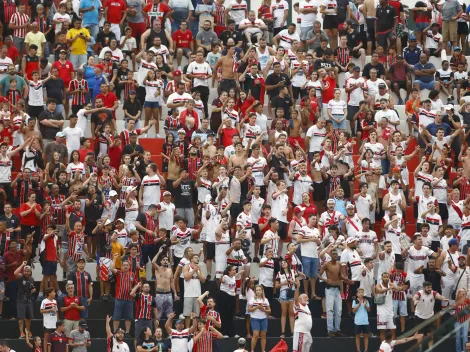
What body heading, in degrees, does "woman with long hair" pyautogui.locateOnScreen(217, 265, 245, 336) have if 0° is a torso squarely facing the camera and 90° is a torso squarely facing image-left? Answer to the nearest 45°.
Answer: approximately 315°

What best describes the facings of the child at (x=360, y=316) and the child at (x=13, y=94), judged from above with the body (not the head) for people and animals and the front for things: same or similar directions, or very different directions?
same or similar directions

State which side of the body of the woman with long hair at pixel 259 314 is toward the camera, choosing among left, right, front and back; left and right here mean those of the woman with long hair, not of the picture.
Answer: front

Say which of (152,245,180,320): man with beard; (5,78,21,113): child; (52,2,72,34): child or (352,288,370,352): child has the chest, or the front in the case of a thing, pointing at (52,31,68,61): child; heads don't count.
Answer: (52,2,72,34): child

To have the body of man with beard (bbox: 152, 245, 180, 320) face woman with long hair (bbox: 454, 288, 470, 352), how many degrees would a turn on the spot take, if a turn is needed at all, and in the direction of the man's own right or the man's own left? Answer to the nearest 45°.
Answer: approximately 45° to the man's own left

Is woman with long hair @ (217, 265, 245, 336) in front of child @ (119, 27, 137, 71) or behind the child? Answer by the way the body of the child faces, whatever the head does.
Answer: in front

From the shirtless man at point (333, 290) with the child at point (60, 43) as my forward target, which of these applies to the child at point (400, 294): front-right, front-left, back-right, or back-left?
back-right

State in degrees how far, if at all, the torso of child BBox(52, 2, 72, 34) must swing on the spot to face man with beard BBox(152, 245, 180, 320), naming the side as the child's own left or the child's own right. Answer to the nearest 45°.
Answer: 0° — they already face them

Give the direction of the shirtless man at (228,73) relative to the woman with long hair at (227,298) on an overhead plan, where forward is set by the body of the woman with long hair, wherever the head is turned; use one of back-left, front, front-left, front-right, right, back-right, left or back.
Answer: back-left

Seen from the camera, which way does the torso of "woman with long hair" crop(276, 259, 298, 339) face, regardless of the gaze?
toward the camera

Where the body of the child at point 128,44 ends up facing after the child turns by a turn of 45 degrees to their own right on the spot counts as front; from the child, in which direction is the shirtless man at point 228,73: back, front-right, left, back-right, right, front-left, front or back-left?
left

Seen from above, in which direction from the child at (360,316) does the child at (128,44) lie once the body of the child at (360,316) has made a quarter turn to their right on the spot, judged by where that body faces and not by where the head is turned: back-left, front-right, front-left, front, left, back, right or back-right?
front-right

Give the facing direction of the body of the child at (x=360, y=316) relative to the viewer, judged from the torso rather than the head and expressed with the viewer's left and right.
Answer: facing the viewer

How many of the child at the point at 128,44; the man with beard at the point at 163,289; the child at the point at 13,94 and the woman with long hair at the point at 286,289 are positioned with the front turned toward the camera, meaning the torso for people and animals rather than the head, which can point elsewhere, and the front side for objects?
4
